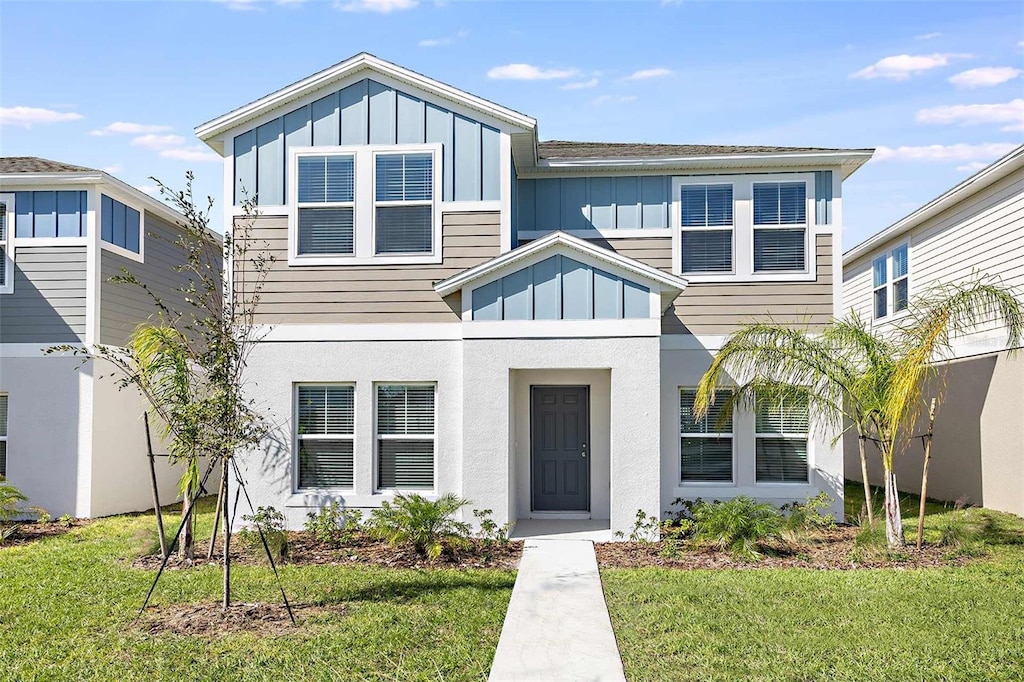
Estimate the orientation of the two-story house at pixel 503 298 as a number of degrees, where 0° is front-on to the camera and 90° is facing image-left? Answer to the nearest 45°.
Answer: approximately 0°

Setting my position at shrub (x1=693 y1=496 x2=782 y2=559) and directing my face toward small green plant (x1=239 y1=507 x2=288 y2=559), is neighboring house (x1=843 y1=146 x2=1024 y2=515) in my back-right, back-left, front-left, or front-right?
back-right

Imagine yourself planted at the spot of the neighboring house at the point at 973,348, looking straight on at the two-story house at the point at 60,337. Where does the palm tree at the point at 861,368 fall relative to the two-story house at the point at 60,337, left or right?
left

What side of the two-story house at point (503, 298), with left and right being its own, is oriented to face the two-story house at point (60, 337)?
right
